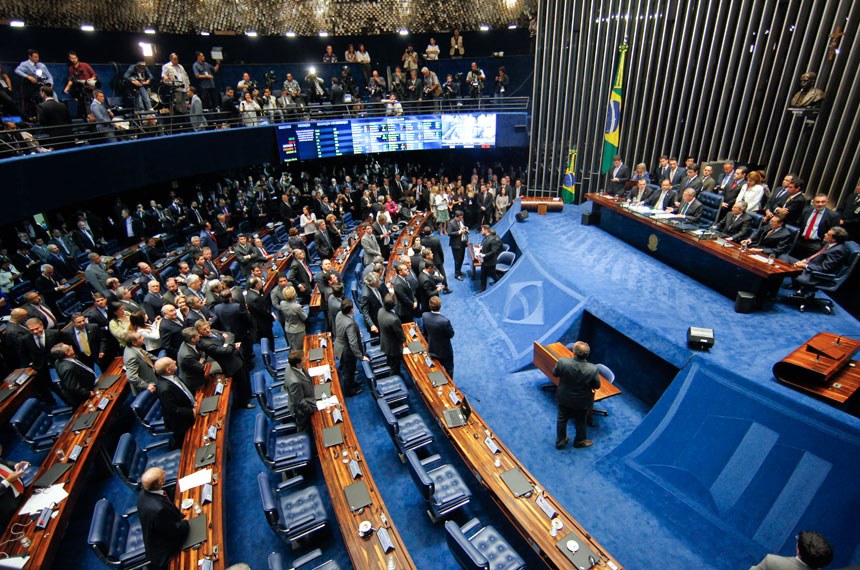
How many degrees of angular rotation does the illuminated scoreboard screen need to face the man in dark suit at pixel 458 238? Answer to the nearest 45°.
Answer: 0° — it already faces them

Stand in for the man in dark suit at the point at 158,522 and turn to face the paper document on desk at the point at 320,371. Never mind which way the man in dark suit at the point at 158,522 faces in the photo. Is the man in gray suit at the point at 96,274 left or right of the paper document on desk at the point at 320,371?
left

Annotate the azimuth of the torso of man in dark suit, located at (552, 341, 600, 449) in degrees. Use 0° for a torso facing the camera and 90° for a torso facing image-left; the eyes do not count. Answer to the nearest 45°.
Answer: approximately 180°

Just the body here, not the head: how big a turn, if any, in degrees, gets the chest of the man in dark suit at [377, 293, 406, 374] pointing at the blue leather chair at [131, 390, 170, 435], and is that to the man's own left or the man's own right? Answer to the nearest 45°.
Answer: approximately 135° to the man's own left

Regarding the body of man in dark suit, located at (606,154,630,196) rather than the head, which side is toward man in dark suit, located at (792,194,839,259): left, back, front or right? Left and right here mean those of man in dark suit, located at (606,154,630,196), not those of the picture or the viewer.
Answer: left

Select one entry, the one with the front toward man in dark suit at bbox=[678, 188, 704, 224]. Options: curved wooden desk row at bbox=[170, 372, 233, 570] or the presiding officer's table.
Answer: the curved wooden desk row

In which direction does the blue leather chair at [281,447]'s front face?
to the viewer's right

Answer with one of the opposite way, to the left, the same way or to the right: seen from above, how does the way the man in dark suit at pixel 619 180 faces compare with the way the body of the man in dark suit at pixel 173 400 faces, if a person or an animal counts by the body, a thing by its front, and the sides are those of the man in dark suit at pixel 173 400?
the opposite way

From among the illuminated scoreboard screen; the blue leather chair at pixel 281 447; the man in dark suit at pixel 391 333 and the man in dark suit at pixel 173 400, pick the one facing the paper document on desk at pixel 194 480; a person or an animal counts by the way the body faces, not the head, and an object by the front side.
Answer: the illuminated scoreboard screen

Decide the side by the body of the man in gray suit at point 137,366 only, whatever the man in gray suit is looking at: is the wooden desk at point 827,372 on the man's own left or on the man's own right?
on the man's own right

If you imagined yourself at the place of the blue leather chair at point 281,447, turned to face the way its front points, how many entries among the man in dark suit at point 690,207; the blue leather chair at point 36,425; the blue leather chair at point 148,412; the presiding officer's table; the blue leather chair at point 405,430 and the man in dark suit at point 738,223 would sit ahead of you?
4

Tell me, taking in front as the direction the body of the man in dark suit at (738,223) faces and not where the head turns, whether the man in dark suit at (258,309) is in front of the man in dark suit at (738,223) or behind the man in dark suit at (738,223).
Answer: in front

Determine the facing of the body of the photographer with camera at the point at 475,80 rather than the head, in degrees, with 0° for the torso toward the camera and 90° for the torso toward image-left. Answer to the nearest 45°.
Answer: approximately 0°

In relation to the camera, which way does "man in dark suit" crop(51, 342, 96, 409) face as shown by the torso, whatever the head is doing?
to the viewer's right

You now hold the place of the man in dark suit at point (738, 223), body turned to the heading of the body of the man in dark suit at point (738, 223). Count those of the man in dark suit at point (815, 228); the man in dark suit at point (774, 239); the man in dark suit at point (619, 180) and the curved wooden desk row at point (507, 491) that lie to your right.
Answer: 1

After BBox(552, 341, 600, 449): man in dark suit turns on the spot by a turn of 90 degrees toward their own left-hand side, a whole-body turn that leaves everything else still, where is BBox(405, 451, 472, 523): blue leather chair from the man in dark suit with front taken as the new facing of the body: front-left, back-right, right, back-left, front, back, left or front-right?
front-left

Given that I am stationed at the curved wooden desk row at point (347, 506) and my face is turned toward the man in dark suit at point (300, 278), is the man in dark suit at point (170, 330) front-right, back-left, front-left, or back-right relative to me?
front-left

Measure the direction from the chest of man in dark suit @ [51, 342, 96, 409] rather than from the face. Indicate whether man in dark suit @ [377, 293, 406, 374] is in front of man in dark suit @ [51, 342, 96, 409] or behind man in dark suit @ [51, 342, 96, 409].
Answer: in front
